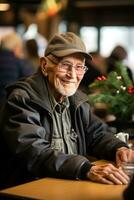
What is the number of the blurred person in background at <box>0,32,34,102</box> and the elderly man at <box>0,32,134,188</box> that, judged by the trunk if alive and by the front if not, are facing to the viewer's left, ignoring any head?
0

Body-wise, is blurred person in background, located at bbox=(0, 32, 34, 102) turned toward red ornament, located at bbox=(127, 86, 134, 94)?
no

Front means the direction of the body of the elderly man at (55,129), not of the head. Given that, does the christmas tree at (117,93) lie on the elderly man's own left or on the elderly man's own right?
on the elderly man's own left

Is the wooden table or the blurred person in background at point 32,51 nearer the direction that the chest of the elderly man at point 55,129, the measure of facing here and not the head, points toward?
the wooden table

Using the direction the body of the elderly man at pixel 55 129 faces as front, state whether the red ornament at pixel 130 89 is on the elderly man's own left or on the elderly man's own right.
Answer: on the elderly man's own left
